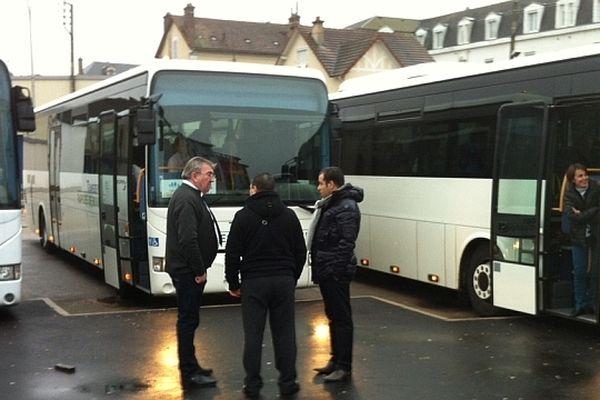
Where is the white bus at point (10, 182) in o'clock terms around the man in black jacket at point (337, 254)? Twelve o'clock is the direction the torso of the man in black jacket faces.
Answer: The white bus is roughly at 1 o'clock from the man in black jacket.

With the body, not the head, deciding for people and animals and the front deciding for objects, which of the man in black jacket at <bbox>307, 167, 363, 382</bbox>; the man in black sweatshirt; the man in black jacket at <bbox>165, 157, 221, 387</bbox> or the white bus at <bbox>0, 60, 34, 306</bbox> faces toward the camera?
the white bus

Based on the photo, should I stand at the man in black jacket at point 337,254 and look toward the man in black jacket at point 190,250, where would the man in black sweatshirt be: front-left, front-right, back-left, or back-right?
front-left

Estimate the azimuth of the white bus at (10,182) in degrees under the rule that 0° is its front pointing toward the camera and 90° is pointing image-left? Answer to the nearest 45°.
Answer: approximately 0°

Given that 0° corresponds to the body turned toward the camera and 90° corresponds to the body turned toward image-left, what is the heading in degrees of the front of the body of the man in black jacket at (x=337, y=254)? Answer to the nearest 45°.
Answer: approximately 90°

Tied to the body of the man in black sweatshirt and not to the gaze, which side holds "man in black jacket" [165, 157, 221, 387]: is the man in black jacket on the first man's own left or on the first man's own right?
on the first man's own left

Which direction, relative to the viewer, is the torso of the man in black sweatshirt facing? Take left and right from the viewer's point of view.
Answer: facing away from the viewer

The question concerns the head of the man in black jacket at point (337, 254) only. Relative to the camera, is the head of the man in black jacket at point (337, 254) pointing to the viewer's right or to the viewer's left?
to the viewer's left

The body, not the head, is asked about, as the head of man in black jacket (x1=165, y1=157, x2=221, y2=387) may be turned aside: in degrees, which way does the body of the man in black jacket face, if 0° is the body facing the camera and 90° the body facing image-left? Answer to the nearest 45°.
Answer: approximately 270°

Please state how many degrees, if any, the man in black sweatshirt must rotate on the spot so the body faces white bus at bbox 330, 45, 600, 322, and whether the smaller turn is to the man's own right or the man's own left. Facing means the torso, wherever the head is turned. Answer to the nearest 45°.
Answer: approximately 45° to the man's own right

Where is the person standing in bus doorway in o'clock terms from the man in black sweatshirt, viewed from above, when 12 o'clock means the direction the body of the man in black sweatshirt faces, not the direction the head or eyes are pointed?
The person standing in bus doorway is roughly at 2 o'clock from the man in black sweatshirt.

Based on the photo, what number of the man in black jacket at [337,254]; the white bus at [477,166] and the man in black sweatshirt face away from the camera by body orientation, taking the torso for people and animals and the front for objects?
1

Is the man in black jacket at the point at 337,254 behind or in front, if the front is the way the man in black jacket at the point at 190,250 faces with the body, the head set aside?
in front

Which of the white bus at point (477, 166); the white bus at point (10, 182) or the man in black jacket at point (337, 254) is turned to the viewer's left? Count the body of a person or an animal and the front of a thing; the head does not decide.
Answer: the man in black jacket

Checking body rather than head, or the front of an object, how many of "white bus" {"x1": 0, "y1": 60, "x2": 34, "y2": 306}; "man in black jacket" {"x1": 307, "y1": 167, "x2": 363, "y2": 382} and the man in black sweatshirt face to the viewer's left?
1

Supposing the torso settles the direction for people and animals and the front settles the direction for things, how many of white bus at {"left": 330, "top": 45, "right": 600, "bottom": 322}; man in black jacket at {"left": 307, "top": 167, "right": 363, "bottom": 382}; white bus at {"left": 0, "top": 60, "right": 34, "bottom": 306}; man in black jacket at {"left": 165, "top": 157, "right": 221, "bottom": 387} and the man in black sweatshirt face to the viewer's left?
1

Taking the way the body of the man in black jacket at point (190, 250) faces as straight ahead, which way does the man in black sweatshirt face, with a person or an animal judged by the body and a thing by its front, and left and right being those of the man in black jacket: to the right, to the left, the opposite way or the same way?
to the left

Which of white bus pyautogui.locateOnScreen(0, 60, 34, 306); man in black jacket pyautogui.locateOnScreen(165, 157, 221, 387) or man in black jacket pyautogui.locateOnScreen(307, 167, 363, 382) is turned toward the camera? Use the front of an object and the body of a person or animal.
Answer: the white bus

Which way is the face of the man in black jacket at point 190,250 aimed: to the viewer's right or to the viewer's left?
to the viewer's right
